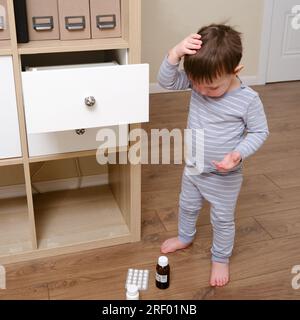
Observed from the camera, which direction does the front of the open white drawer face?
facing the viewer

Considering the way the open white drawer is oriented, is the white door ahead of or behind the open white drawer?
behind

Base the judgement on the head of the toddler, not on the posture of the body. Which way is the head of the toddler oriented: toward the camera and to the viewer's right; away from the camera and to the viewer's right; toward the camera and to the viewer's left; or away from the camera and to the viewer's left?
toward the camera and to the viewer's left

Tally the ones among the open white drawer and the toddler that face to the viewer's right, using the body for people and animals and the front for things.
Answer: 0

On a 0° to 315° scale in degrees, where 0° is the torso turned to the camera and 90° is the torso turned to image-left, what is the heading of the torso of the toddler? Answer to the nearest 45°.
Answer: approximately 45°
